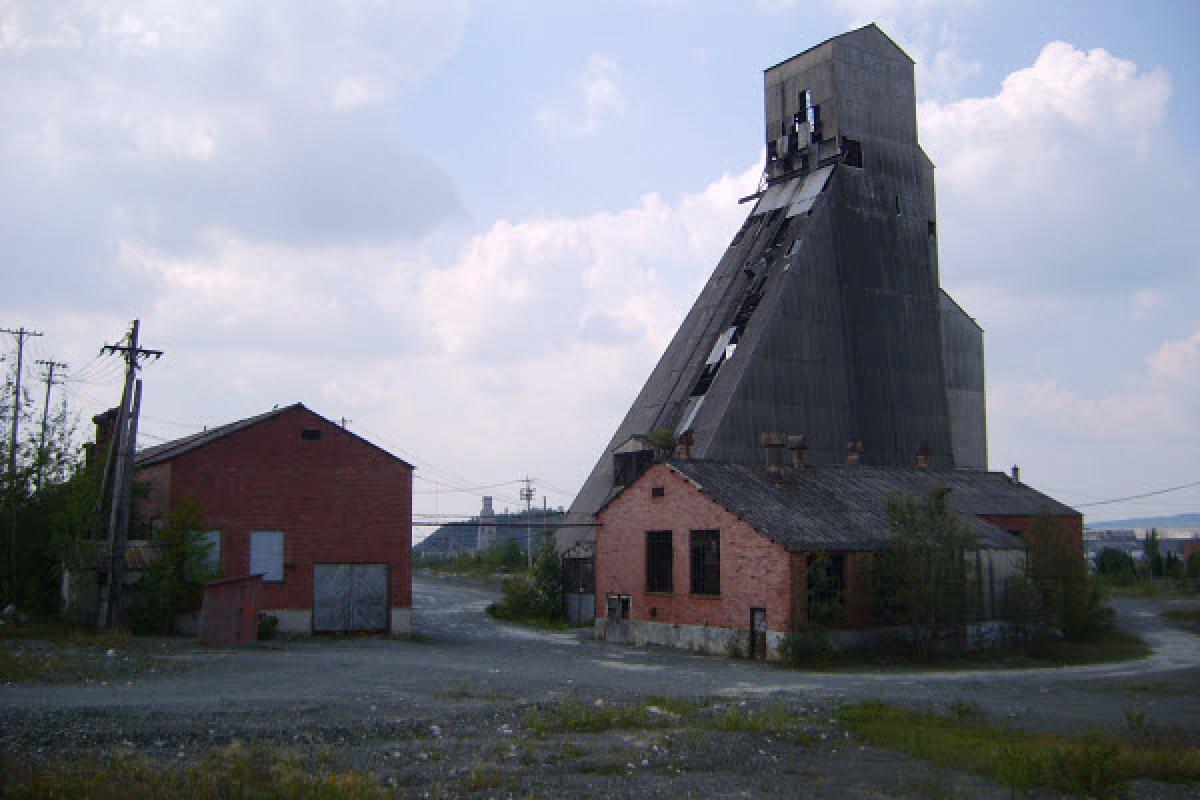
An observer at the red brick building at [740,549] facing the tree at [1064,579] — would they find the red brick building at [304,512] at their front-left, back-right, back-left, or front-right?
back-left

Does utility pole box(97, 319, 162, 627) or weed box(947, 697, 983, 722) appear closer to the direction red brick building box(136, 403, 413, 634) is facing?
the weed

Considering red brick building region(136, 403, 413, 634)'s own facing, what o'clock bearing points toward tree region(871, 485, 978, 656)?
The tree is roughly at 10 o'clock from the red brick building.

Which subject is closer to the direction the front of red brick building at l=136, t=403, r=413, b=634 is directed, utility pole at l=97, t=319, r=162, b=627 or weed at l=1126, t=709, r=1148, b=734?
the weed

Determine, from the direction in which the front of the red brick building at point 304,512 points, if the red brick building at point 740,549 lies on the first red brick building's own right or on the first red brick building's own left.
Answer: on the first red brick building's own left

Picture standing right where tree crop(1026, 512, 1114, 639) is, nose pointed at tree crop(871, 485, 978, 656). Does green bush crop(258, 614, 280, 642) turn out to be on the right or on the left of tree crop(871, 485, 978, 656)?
right

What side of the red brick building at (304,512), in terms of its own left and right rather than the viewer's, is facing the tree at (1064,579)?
left

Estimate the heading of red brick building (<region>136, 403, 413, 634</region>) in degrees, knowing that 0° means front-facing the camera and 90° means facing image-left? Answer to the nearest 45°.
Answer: approximately 0°

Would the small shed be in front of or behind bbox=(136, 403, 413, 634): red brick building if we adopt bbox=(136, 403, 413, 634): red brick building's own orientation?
in front
